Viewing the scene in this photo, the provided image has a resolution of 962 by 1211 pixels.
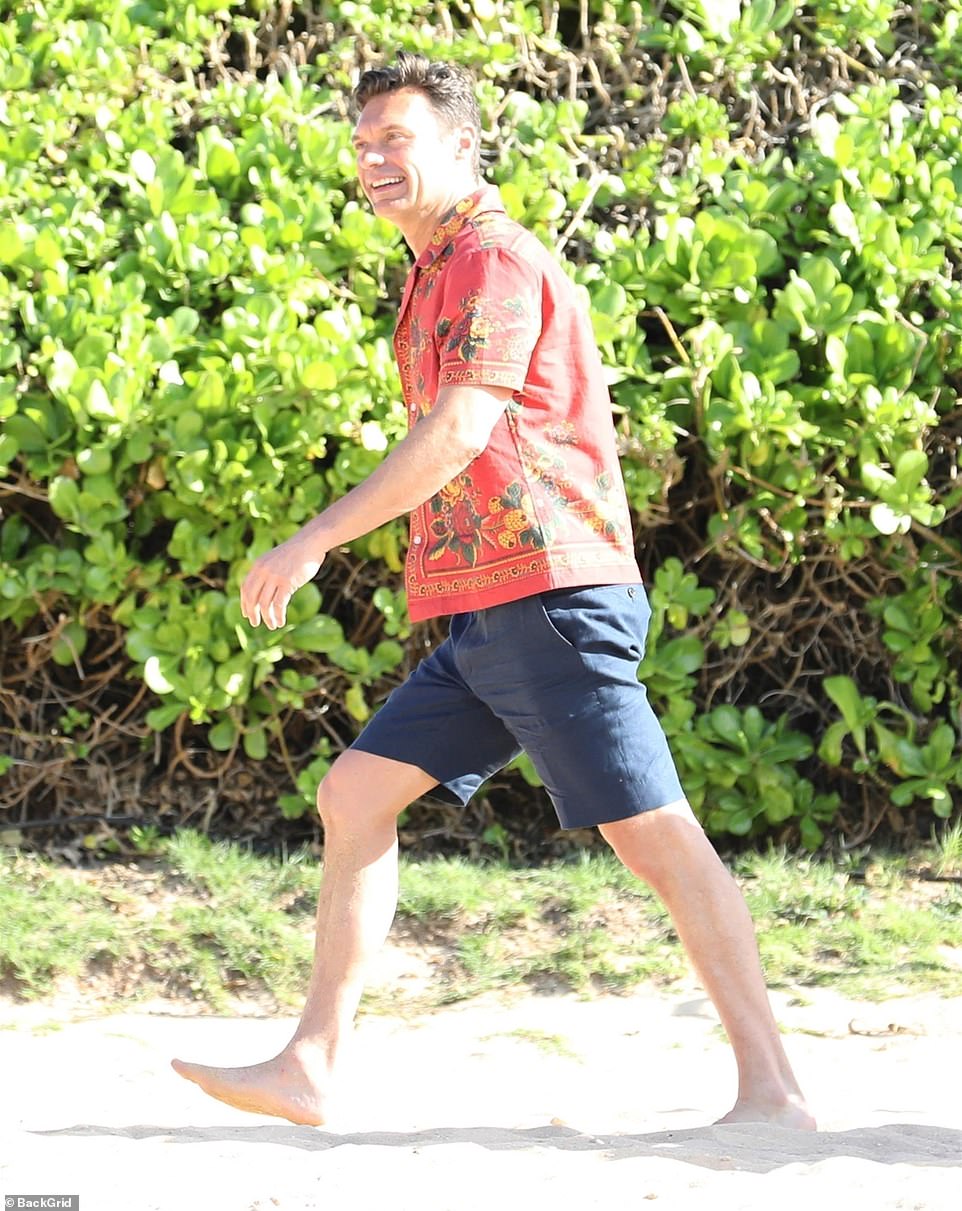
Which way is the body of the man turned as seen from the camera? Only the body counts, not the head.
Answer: to the viewer's left
